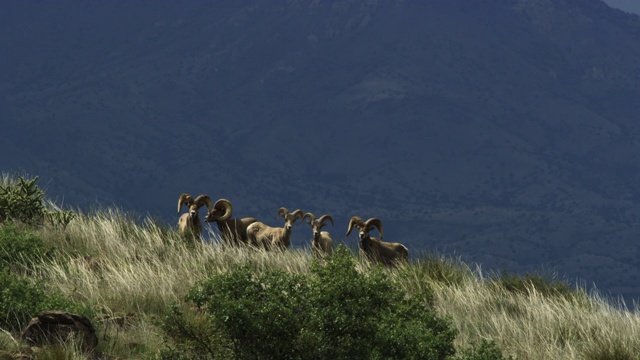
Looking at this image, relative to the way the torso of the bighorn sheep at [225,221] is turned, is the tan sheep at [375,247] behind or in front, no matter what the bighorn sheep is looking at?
behind

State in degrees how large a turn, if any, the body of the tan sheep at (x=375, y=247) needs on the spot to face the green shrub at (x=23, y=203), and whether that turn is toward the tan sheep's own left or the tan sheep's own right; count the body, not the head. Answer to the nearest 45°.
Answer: approximately 45° to the tan sheep's own right

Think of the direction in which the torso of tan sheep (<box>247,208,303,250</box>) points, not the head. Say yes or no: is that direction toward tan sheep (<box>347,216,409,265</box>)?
yes

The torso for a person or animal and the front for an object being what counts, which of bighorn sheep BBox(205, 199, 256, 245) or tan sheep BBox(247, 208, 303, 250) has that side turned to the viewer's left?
the bighorn sheep

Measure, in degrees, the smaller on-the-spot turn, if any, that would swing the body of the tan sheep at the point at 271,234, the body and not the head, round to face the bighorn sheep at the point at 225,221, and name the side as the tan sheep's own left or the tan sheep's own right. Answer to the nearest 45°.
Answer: approximately 135° to the tan sheep's own left

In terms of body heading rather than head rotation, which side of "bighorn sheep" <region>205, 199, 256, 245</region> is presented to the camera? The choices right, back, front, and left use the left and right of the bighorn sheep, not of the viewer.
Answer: left

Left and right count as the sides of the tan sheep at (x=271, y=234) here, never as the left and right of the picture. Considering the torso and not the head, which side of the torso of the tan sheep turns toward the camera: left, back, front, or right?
right

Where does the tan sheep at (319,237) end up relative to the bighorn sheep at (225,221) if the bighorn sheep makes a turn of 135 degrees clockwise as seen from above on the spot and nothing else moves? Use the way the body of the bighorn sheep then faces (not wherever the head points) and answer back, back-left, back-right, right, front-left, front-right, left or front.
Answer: front-right

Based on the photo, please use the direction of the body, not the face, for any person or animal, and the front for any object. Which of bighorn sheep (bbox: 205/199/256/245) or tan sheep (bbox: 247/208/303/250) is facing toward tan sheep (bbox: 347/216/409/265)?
tan sheep (bbox: 247/208/303/250)

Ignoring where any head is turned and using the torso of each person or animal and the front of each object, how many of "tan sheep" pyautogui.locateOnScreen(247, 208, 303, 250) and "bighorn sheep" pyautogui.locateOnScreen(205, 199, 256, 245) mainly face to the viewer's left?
1

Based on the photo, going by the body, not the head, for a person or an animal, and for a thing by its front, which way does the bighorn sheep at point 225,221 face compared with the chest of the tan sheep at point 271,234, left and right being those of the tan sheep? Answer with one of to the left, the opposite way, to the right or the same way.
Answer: the opposite way

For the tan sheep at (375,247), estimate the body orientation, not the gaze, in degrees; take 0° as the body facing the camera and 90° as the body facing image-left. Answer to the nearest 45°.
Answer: approximately 45°

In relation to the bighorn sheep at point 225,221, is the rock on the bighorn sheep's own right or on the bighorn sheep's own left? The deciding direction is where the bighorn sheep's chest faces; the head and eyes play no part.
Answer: on the bighorn sheep's own left
